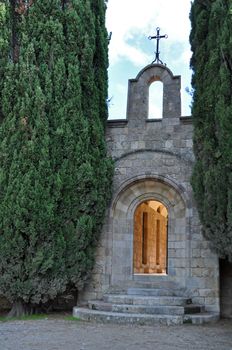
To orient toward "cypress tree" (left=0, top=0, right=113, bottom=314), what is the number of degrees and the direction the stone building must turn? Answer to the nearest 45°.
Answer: approximately 45° to its right

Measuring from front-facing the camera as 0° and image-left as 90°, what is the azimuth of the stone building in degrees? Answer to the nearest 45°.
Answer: approximately 0°
